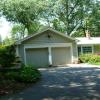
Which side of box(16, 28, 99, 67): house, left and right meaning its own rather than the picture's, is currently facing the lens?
front

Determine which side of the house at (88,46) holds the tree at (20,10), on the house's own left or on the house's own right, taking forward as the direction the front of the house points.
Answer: on the house's own right

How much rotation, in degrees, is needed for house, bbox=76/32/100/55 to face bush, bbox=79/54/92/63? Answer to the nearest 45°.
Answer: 0° — it already faces it

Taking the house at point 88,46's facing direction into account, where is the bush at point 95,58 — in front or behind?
in front

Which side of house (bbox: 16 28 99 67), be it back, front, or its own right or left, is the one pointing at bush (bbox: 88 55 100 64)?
left

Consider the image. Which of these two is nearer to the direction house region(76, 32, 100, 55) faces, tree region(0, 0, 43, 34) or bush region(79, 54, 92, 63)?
the bush
